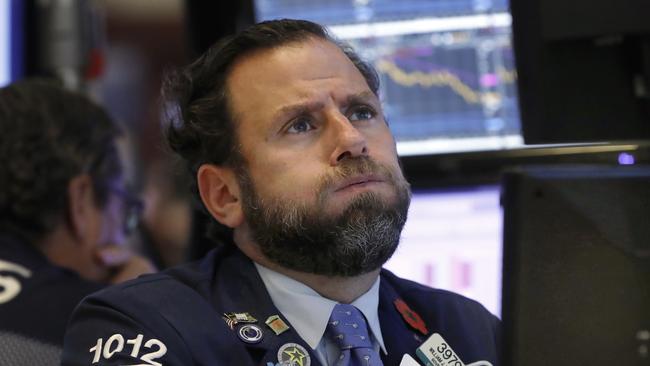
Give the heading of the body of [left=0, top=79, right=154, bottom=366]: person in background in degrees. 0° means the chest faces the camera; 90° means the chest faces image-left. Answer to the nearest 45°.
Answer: approximately 225°

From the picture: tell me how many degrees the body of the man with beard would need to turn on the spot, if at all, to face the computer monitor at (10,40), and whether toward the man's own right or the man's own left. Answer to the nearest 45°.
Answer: approximately 180°

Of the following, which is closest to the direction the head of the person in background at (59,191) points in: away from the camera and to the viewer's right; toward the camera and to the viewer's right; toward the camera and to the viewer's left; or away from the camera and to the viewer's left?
away from the camera and to the viewer's right

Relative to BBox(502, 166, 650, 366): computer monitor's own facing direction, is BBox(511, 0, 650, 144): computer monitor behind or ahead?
ahead

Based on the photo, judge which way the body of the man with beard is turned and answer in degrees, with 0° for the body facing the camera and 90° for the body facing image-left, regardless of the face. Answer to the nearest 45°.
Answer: approximately 315°

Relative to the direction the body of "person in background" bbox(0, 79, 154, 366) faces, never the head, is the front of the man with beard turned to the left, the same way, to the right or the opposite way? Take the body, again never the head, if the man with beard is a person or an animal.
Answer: to the right

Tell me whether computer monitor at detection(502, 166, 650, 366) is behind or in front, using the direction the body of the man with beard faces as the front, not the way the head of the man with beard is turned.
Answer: in front

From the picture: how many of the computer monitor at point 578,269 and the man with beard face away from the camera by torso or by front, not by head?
1

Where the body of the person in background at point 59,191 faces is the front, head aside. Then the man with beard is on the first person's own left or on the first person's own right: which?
on the first person's own right

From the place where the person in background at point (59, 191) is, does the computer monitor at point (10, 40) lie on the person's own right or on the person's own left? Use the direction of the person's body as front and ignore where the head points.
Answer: on the person's own left

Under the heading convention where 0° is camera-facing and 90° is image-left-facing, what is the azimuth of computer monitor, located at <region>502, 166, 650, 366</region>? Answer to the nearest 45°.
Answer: approximately 180°
